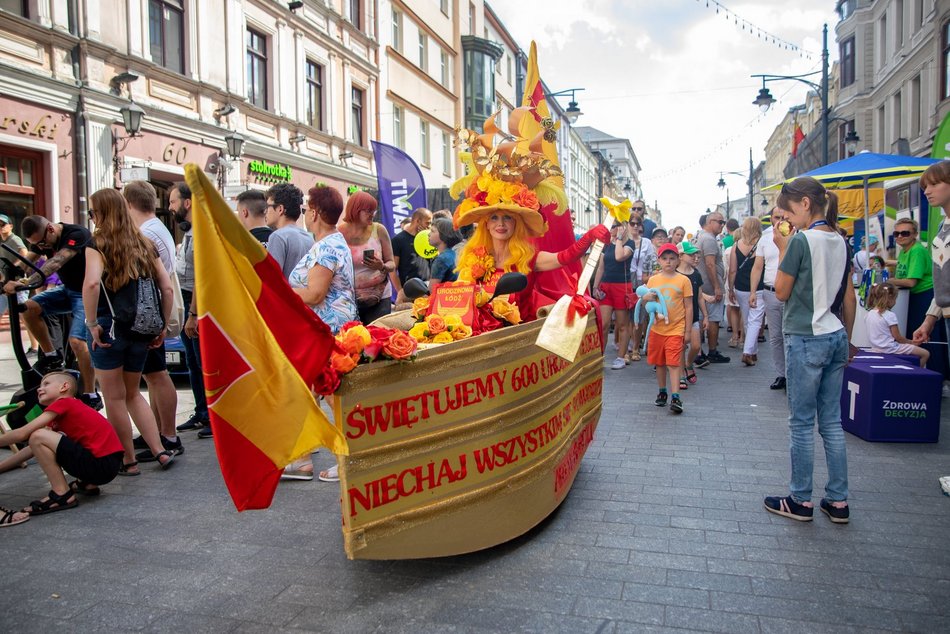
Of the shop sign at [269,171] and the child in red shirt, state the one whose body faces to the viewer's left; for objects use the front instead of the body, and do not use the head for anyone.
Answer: the child in red shirt

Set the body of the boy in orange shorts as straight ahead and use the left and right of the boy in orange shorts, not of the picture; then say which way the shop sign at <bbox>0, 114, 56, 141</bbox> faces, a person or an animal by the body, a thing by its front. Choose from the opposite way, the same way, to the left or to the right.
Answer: to the left

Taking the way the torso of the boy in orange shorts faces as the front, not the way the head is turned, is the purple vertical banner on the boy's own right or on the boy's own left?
on the boy's own right

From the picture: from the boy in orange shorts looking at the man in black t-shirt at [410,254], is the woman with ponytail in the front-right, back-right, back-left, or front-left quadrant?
back-left

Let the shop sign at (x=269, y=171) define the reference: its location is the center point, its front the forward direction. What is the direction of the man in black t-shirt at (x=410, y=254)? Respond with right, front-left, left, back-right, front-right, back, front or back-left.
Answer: front-right

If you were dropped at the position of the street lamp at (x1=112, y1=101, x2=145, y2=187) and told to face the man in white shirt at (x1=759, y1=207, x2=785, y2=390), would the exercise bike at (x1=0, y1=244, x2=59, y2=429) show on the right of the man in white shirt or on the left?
right

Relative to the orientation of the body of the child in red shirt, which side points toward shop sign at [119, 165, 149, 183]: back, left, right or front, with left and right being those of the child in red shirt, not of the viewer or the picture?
right

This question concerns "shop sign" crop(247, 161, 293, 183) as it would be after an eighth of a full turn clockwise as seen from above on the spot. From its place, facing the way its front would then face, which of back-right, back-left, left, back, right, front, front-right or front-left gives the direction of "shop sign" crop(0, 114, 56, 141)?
front-right

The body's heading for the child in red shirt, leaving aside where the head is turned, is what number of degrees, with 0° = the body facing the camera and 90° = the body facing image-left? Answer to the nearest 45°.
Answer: approximately 90°

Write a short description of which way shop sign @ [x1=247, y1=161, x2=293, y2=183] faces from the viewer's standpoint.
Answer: facing the viewer and to the right of the viewer
